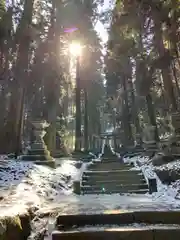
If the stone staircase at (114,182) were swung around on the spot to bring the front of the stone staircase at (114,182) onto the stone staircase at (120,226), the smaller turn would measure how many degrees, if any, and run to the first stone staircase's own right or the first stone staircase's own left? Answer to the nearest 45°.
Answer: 0° — it already faces it

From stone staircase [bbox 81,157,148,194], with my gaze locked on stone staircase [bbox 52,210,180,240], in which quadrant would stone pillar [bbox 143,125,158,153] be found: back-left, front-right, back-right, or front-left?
back-left

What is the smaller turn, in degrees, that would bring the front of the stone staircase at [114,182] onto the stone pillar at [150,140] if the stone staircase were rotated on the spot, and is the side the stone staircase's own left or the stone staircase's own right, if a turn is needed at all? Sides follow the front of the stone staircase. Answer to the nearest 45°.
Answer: approximately 180°

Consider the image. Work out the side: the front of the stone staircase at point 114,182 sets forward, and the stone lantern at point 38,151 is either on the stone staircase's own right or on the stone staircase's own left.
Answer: on the stone staircase's own right

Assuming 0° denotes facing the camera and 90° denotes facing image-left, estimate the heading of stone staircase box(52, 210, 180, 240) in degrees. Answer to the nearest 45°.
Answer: approximately 0°

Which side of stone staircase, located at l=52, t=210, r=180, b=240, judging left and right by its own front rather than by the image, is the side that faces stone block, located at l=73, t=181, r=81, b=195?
back

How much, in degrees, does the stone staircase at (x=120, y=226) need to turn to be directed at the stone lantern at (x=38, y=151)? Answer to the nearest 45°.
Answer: approximately 135° to its right

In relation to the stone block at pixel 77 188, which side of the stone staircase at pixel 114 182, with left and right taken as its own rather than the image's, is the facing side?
right

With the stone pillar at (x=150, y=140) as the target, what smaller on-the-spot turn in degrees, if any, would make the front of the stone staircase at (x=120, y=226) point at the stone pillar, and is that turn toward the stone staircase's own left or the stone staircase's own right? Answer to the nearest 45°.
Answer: approximately 180°

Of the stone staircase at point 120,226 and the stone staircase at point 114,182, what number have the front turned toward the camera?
2

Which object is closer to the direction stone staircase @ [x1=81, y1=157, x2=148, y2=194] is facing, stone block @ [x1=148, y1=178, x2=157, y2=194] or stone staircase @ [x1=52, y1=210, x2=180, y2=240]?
the stone staircase

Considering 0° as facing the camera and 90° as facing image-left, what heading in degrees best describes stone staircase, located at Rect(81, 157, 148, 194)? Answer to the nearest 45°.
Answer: approximately 0°

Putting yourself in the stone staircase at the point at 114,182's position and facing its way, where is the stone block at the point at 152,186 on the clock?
The stone block is roughly at 10 o'clock from the stone staircase.
